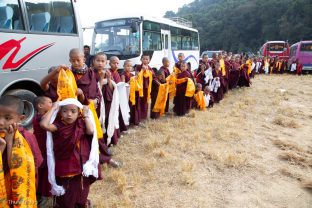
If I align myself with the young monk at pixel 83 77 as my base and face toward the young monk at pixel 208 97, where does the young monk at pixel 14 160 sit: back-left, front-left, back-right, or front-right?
back-right

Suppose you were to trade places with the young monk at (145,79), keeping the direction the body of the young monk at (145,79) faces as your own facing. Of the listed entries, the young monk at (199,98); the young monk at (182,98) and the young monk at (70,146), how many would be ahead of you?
1

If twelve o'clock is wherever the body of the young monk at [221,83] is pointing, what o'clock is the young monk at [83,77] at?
the young monk at [83,77] is roughly at 11 o'clock from the young monk at [221,83].

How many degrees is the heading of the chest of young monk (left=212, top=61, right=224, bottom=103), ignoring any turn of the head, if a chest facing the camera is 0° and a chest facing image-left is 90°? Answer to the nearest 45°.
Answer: approximately 45°

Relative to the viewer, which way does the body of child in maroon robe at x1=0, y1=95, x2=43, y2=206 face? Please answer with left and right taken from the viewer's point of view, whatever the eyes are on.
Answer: facing the viewer and to the left of the viewer

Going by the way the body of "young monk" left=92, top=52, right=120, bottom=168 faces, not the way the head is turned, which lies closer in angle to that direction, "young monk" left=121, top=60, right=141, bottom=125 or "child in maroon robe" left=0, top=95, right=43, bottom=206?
the child in maroon robe

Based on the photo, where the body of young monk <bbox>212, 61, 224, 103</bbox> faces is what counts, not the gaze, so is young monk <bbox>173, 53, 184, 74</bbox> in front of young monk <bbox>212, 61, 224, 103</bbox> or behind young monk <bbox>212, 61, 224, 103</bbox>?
in front

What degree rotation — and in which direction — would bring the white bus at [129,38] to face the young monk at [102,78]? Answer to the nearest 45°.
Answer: approximately 45° to its left

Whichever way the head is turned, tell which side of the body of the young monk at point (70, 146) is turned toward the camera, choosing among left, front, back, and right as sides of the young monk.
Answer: front
